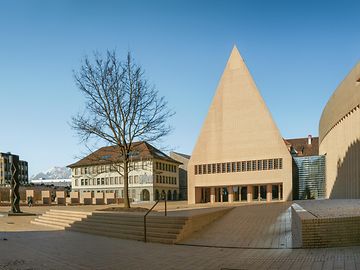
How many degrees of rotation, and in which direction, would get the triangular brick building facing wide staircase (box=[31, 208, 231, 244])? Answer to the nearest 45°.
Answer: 0° — it already faces it

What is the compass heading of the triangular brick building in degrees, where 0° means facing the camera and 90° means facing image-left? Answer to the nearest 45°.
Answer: approximately 0°

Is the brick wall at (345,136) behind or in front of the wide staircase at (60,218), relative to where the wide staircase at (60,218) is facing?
behind
